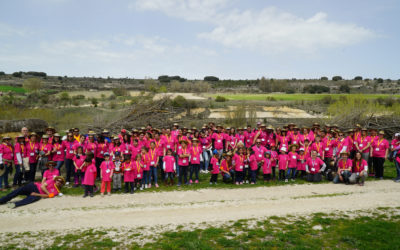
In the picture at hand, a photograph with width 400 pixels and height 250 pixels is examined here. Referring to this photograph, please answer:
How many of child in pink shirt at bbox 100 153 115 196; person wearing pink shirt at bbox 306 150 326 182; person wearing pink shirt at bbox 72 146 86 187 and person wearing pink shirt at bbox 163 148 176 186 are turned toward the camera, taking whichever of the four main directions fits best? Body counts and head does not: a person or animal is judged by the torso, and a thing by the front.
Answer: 4

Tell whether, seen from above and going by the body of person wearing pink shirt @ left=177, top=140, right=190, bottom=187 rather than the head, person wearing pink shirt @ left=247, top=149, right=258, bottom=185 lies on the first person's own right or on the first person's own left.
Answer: on the first person's own left

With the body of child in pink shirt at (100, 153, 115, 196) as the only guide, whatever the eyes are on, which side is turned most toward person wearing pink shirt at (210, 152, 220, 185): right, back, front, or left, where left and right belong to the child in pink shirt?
left

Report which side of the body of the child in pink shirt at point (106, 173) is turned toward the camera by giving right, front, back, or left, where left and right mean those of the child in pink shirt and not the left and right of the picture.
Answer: front

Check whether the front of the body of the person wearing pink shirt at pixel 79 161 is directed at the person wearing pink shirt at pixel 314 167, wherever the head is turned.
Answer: no

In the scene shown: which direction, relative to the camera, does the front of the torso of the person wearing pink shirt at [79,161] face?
toward the camera

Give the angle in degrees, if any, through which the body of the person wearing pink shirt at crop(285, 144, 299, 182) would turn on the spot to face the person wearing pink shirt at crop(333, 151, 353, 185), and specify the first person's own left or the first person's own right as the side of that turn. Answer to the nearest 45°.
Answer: approximately 90° to the first person's own left

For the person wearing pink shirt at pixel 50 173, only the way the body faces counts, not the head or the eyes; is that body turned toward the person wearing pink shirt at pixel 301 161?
no

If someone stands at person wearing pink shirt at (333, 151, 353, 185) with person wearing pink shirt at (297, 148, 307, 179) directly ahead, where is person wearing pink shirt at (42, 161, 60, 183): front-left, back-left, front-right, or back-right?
front-left

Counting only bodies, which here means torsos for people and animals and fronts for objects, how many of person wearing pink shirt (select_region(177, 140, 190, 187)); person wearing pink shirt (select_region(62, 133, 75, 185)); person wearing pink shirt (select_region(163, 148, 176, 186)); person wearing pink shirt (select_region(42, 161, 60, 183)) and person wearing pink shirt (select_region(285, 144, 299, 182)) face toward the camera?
5

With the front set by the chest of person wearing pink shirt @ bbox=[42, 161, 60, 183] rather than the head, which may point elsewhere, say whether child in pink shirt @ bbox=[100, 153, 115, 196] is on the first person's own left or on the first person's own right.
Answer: on the first person's own left

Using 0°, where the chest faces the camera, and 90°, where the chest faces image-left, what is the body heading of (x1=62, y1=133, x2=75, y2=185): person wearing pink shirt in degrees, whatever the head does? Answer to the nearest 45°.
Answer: approximately 0°

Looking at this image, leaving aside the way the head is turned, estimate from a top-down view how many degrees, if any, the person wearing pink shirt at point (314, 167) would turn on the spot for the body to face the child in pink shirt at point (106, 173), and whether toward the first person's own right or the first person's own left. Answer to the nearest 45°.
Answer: approximately 45° to the first person's own right

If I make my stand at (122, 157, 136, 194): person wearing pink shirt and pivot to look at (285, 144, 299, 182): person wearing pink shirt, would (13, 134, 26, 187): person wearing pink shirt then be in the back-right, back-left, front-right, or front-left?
back-left

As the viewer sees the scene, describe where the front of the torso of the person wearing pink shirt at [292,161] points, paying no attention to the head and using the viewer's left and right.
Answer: facing the viewer
